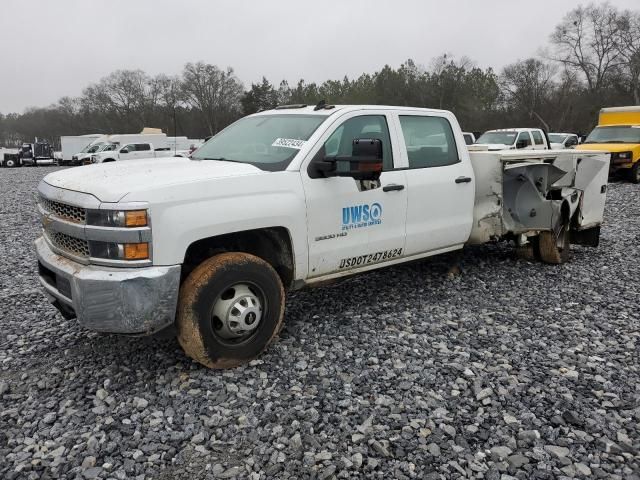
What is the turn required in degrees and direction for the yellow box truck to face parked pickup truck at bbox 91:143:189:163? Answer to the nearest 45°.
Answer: approximately 45° to its right

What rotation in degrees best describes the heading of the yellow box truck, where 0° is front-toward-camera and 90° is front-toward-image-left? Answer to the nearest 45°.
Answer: approximately 45°

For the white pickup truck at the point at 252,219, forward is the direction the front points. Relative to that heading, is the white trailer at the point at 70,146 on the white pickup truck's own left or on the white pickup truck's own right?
on the white pickup truck's own right

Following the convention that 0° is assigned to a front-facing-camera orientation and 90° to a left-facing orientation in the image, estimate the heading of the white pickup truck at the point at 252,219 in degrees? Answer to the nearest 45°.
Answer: approximately 45°

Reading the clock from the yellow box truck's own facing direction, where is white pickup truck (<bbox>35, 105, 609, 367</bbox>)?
The white pickup truck is roughly at 11 o'clock from the yellow box truck.

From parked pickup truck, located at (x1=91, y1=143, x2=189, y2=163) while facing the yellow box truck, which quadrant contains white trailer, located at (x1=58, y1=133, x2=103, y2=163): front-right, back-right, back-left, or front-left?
back-left

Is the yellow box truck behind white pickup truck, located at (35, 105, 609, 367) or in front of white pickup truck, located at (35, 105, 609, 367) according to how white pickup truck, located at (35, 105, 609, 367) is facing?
behind
